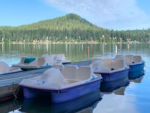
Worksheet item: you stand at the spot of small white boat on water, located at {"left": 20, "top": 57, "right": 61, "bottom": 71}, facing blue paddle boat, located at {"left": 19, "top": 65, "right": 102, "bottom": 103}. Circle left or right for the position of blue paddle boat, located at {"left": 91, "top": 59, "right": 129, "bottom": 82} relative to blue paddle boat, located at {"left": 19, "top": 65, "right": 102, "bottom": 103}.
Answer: left

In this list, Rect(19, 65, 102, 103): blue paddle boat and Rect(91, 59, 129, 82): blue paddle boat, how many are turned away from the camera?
0

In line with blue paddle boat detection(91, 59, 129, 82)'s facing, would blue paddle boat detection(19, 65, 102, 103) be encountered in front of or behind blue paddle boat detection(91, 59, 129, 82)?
in front

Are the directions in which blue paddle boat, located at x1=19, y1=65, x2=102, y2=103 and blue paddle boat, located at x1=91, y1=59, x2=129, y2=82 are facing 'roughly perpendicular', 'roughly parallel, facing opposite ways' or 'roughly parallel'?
roughly parallel

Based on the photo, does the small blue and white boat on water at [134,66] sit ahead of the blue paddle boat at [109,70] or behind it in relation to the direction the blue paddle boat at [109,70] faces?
behind
